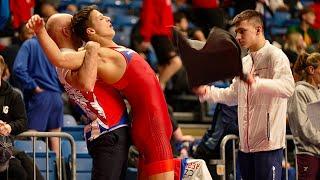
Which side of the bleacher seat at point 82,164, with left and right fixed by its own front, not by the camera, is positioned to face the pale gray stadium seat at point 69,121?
back

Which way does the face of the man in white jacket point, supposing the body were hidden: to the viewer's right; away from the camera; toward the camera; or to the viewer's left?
to the viewer's left

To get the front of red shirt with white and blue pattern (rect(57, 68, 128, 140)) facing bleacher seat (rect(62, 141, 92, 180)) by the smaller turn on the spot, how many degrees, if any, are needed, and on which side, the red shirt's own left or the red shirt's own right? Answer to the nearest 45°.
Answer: approximately 90° to the red shirt's own left

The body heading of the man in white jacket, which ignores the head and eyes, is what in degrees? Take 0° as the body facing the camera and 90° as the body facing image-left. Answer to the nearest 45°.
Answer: approximately 45°
